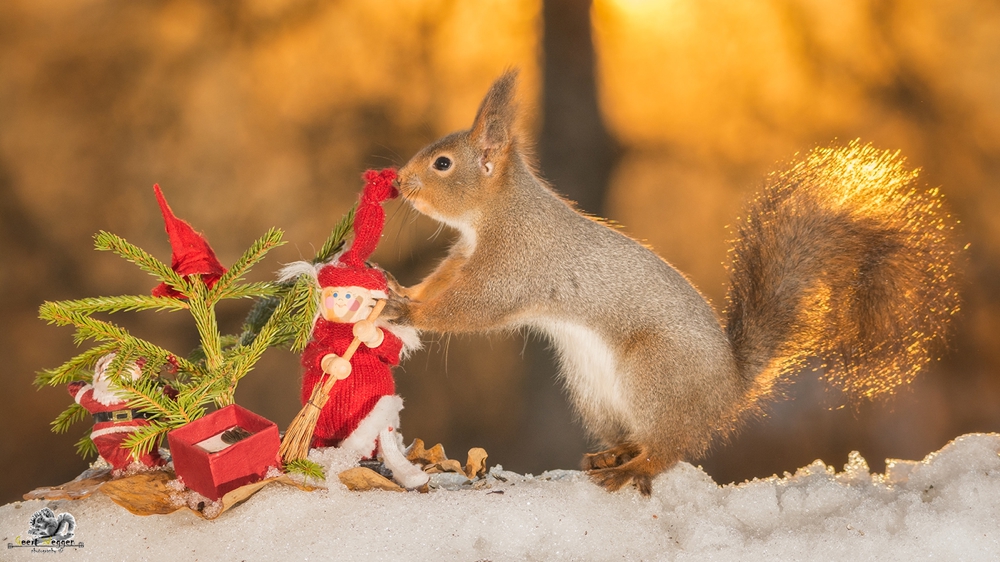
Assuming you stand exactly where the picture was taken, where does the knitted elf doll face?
facing the viewer

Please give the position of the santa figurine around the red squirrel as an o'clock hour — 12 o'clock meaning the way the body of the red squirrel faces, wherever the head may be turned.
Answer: The santa figurine is roughly at 11 o'clock from the red squirrel.

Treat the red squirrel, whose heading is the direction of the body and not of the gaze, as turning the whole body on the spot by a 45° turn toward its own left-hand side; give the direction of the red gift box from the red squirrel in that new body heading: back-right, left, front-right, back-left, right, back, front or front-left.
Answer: front

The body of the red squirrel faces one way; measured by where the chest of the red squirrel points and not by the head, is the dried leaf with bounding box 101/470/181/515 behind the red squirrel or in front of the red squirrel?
in front

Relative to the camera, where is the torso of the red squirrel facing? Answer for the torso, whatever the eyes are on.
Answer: to the viewer's left

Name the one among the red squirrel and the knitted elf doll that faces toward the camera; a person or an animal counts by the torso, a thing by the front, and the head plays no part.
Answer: the knitted elf doll

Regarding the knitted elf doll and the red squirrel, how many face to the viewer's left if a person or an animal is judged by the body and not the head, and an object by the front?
1

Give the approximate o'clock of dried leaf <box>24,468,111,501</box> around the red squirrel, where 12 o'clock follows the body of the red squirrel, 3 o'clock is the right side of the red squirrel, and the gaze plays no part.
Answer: The dried leaf is roughly at 11 o'clock from the red squirrel.

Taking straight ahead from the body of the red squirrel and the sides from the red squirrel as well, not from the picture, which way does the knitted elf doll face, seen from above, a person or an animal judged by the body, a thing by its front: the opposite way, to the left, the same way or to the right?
to the left
